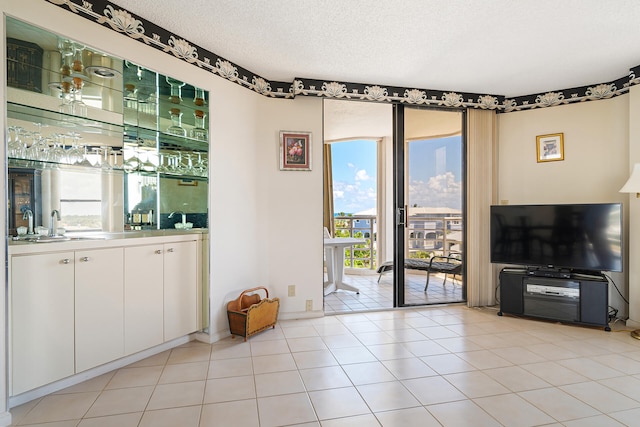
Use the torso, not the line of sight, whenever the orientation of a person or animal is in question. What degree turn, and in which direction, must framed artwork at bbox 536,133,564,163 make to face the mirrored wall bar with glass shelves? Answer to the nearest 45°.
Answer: approximately 45° to its right

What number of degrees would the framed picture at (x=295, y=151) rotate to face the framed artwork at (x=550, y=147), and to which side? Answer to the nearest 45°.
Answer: approximately 90° to its left

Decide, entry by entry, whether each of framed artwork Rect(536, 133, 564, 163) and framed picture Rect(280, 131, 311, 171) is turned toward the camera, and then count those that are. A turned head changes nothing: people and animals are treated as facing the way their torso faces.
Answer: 2

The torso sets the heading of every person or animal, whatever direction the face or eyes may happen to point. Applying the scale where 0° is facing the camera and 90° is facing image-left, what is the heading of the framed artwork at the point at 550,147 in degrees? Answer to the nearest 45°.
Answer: approximately 0°

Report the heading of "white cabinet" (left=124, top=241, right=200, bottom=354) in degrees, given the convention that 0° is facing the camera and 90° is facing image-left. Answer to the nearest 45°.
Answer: approximately 315°

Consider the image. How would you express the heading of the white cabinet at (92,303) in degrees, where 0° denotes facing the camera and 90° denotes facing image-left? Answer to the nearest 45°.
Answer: approximately 315°

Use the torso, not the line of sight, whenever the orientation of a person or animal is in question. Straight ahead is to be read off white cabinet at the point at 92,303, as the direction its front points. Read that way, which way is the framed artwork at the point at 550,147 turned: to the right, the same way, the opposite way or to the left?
to the right

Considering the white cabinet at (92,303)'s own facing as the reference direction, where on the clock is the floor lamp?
The floor lamp is roughly at 11 o'clock from the white cabinet.
